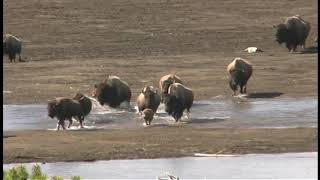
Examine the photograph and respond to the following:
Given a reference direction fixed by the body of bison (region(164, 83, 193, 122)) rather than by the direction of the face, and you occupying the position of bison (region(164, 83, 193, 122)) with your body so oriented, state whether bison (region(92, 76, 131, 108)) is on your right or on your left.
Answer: on your right

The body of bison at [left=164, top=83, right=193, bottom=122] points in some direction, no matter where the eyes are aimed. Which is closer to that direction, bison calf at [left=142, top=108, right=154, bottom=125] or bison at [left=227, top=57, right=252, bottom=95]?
the bison calf

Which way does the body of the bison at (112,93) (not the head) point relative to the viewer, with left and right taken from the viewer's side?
facing to the left of the viewer
